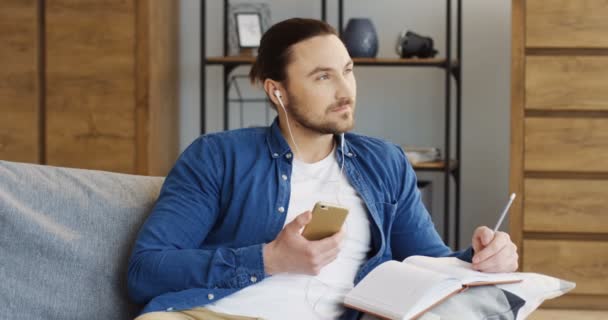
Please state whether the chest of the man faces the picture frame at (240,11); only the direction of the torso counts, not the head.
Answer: no

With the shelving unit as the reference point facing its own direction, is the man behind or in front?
in front

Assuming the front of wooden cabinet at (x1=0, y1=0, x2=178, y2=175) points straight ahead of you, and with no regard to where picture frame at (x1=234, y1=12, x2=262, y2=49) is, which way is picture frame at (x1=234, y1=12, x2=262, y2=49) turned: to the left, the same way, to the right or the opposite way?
the same way

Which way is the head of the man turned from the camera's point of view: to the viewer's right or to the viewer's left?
to the viewer's right

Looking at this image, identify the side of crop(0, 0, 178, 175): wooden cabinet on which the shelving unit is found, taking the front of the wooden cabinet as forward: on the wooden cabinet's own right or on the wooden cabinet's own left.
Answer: on the wooden cabinet's own left

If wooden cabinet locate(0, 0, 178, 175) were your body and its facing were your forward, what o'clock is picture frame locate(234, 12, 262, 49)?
The picture frame is roughly at 9 o'clock from the wooden cabinet.

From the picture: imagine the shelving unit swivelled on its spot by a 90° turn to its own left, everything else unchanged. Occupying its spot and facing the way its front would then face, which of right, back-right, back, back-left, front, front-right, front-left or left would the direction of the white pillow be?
right

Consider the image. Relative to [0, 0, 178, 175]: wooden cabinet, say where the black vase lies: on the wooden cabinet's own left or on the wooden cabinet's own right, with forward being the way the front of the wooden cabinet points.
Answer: on the wooden cabinet's own left

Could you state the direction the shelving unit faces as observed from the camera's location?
facing the viewer

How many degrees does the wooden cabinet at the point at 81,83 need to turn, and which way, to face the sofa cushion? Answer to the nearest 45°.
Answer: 0° — it already faces it

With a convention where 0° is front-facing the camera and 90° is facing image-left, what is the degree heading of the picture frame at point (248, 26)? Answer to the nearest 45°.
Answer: approximately 0°

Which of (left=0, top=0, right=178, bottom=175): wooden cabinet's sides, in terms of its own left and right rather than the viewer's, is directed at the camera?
front

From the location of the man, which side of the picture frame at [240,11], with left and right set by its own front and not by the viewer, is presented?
front

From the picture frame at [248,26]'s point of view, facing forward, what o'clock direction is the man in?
The man is roughly at 12 o'clock from the picture frame.
